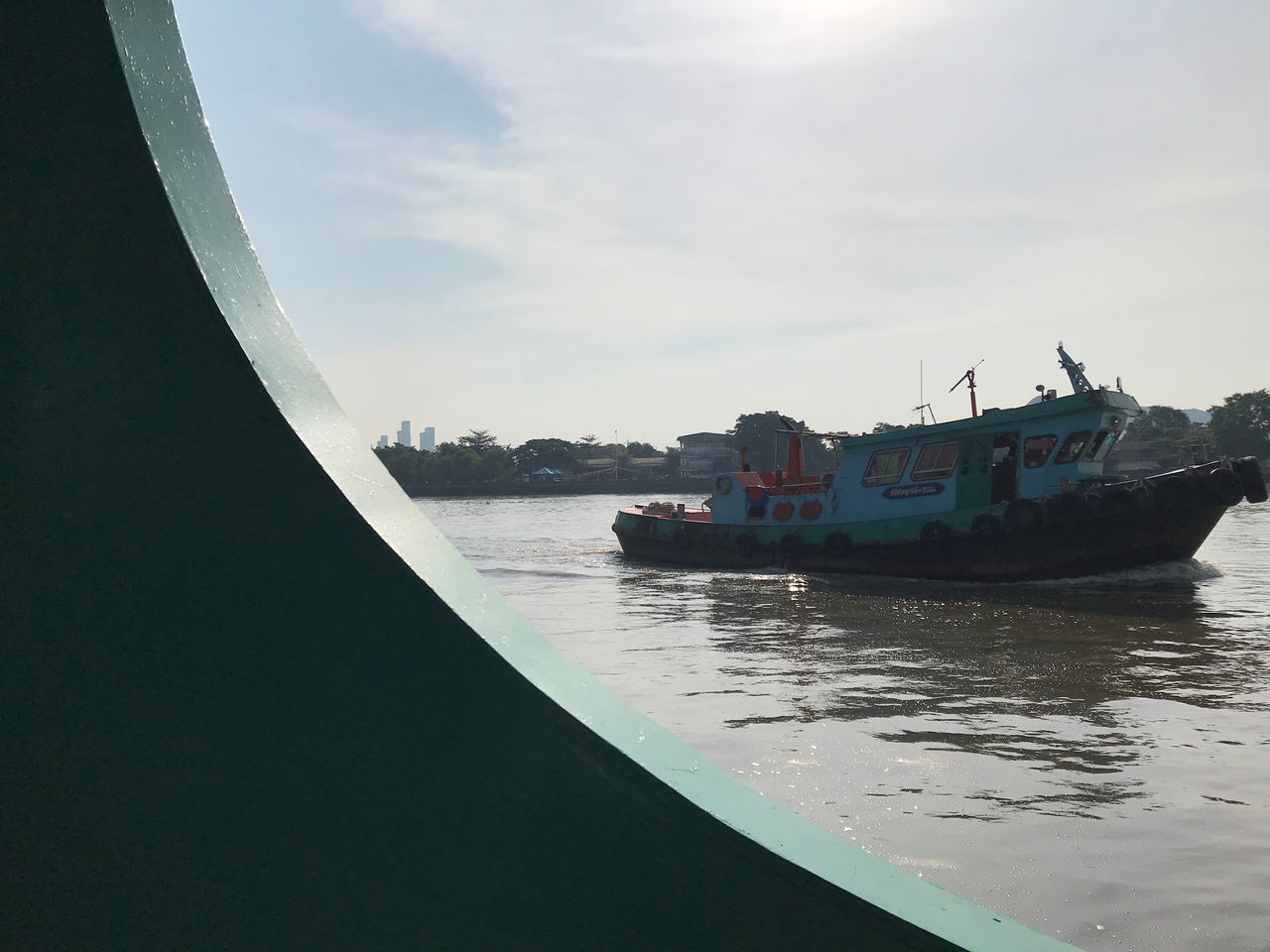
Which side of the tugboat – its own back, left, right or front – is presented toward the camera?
right
